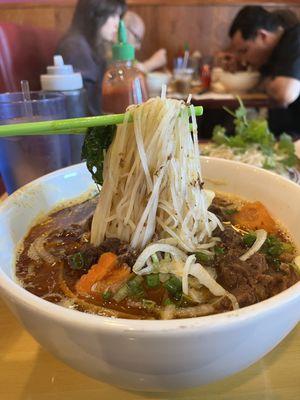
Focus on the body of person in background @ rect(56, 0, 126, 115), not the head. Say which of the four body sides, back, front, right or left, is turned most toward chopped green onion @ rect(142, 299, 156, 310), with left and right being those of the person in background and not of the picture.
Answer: right

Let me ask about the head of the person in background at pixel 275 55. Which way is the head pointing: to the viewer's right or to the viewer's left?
to the viewer's left

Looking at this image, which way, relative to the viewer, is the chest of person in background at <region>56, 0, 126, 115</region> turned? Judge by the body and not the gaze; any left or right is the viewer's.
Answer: facing to the right of the viewer

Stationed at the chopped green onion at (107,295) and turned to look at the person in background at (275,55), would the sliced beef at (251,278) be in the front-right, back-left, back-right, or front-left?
front-right

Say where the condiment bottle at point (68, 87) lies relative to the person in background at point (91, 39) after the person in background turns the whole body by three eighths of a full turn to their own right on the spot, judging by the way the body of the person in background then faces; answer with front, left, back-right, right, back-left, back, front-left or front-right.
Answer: front-left

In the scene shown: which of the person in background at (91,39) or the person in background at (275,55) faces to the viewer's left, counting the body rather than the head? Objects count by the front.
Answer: the person in background at (275,55)

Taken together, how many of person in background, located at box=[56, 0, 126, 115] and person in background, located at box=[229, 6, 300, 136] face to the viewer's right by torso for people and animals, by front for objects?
1

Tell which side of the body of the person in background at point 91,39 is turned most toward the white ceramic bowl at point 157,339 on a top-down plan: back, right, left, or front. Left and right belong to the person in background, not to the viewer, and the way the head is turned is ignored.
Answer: right

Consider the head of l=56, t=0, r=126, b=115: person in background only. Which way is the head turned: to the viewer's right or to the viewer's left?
to the viewer's right

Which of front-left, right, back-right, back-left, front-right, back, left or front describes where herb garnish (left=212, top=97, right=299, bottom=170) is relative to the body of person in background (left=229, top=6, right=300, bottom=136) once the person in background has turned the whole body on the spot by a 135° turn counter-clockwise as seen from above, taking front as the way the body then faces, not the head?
front-right

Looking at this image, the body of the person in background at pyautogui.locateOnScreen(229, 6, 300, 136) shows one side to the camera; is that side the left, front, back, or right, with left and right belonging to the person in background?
left

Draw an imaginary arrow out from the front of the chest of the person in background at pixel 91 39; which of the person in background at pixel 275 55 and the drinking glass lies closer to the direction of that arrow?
the person in background

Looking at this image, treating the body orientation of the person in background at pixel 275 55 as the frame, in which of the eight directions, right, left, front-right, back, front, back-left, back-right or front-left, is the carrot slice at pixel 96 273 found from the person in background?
left

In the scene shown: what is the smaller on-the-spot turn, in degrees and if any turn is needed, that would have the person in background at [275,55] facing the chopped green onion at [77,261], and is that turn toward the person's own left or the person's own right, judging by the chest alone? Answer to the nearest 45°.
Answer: approximately 90° to the person's own left

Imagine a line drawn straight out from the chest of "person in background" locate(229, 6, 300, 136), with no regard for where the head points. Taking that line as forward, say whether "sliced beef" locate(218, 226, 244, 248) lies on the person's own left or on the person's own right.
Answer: on the person's own left

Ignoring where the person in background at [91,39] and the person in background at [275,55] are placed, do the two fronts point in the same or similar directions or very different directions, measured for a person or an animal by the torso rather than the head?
very different directions
